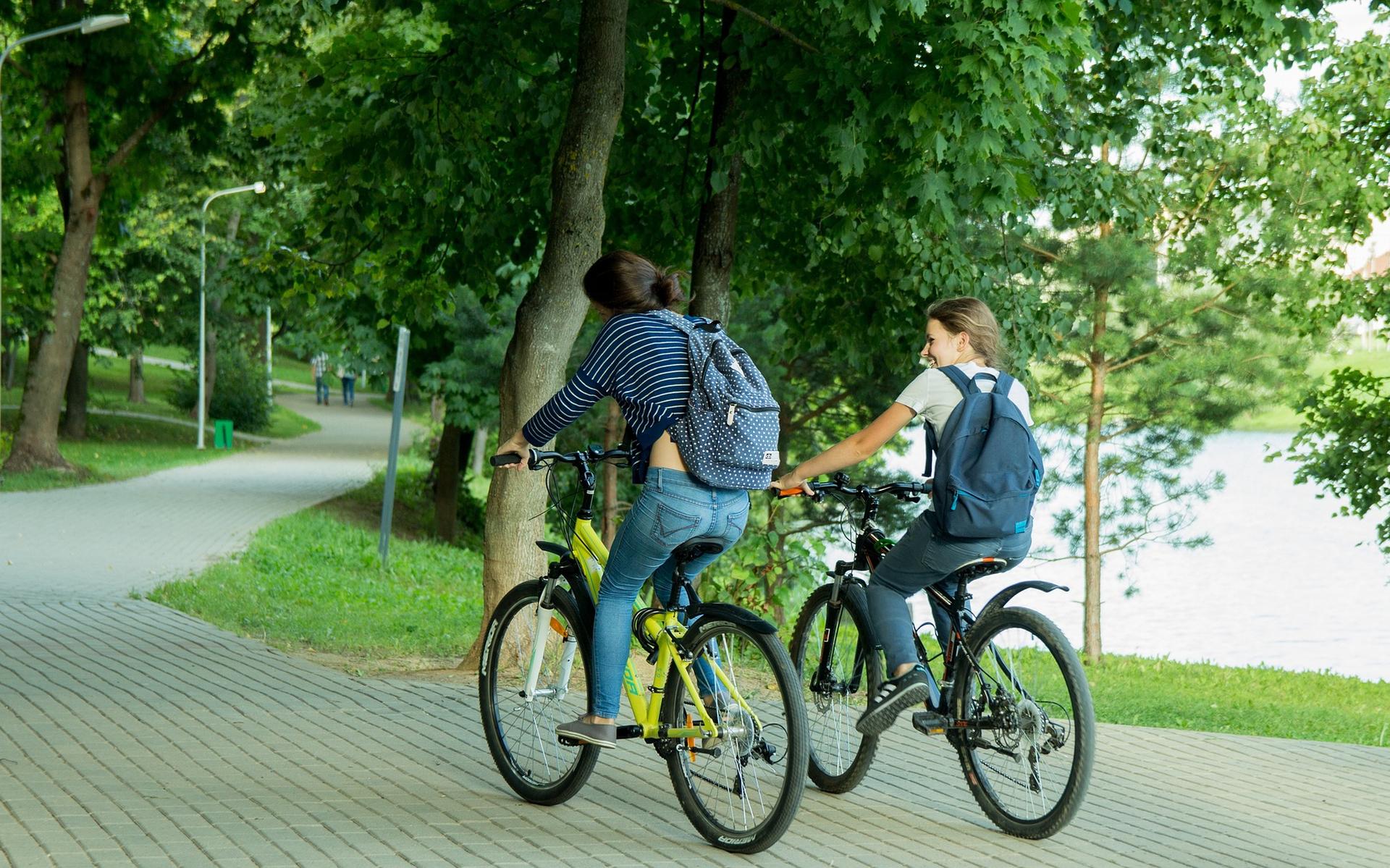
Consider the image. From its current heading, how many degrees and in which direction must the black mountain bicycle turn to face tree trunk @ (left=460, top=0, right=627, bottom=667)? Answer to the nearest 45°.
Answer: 0° — it already faces it

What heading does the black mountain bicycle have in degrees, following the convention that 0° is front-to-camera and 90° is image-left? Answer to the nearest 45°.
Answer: approximately 135°

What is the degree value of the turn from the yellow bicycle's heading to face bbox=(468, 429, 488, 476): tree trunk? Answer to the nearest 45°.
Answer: approximately 45° to its right

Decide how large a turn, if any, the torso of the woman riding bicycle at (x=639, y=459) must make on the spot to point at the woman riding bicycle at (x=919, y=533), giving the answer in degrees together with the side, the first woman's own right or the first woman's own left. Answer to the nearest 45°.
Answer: approximately 135° to the first woman's own right

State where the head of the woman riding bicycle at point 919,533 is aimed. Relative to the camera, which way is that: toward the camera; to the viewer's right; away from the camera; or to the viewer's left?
to the viewer's left

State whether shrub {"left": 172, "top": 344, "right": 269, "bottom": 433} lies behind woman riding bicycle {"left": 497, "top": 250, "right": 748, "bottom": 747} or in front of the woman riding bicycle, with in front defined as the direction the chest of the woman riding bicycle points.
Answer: in front

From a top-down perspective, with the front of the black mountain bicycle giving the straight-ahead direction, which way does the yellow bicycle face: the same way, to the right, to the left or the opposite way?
the same way

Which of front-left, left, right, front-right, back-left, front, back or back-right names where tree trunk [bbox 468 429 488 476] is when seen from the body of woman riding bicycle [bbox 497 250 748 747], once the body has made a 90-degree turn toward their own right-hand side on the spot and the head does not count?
front-left

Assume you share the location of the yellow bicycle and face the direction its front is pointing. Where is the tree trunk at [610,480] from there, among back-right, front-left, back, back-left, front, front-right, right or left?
front-right

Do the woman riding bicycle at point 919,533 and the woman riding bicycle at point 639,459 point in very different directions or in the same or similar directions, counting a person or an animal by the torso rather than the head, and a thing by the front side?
same or similar directions

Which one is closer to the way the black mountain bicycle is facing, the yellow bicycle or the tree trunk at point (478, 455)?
the tree trunk

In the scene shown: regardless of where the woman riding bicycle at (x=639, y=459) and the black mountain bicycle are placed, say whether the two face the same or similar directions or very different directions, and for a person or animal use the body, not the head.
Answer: same or similar directions

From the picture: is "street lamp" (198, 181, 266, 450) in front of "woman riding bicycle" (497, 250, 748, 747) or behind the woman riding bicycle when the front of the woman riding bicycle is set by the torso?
in front
